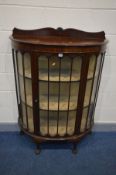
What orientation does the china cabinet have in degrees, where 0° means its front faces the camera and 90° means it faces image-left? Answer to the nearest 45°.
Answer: approximately 0°
